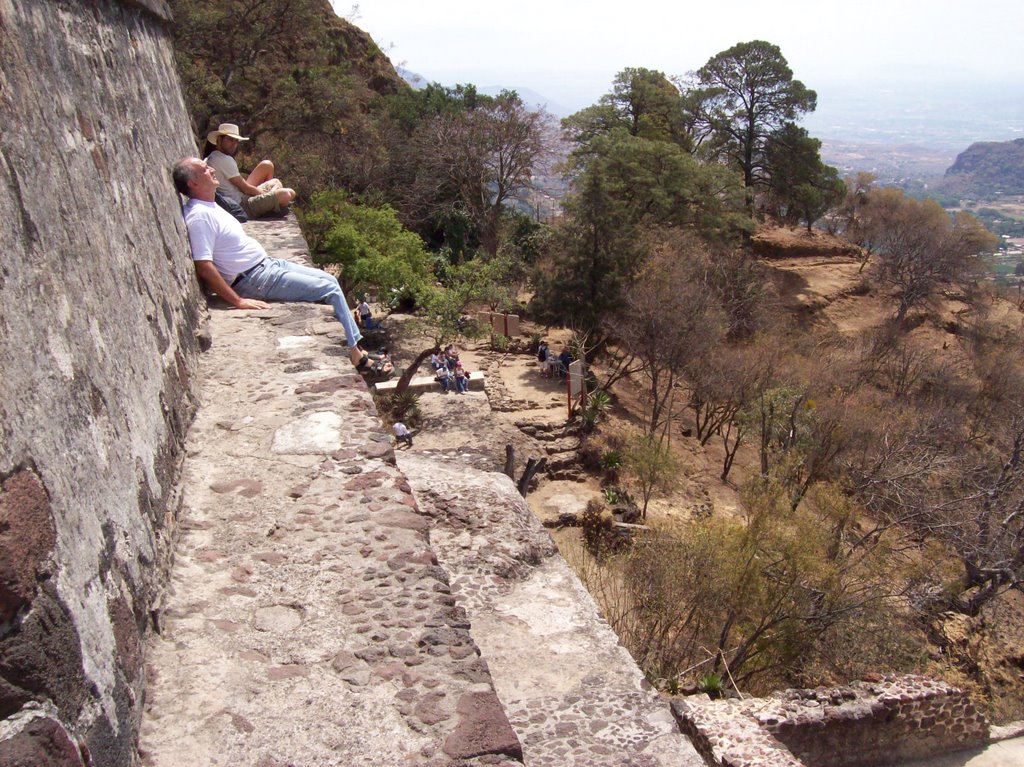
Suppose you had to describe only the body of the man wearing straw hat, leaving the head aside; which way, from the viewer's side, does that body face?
to the viewer's right

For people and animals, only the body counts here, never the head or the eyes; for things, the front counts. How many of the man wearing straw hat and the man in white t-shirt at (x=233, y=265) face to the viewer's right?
2

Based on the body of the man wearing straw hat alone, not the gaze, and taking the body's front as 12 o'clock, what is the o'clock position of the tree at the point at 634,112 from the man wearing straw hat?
The tree is roughly at 10 o'clock from the man wearing straw hat.

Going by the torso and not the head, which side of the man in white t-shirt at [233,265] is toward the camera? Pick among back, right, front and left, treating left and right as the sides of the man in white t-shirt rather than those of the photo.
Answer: right
